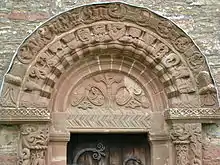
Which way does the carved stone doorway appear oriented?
toward the camera
